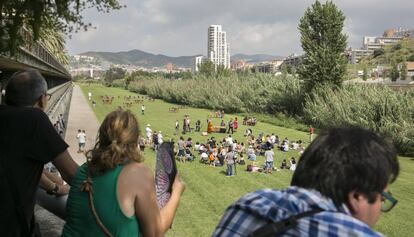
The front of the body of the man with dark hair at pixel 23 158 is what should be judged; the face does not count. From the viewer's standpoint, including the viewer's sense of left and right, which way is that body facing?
facing away from the viewer and to the right of the viewer

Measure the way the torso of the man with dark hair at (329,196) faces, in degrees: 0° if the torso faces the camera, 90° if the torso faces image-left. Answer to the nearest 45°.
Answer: approximately 225°

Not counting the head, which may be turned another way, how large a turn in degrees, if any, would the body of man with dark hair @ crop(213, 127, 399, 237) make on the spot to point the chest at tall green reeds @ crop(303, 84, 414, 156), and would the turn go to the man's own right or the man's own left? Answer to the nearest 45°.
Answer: approximately 45° to the man's own left

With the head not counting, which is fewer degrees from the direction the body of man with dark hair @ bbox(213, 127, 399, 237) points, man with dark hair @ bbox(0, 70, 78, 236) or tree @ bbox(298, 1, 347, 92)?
the tree

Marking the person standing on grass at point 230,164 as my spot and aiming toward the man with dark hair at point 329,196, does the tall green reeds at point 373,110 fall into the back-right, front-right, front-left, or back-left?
back-left

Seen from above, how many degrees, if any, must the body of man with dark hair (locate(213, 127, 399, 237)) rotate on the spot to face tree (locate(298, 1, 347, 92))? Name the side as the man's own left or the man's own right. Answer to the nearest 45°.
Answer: approximately 45° to the man's own left

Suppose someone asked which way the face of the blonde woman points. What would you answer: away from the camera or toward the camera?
away from the camera

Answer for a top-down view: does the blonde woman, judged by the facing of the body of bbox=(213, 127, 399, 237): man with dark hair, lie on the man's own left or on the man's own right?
on the man's own left
